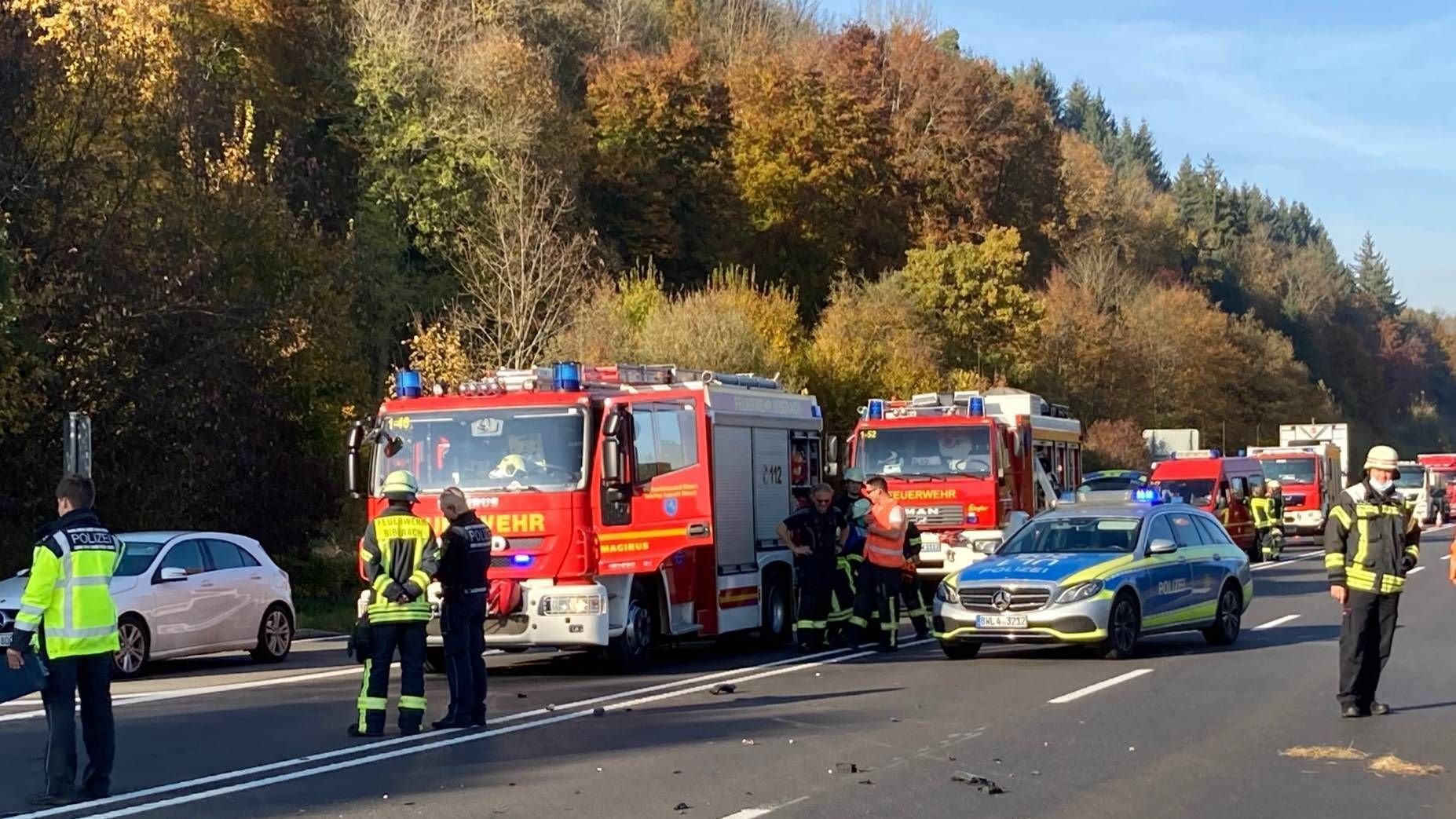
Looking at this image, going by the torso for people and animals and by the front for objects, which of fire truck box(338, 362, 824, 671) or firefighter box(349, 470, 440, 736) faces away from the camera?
the firefighter

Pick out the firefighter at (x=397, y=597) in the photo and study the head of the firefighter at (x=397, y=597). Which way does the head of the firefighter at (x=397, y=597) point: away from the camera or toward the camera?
away from the camera

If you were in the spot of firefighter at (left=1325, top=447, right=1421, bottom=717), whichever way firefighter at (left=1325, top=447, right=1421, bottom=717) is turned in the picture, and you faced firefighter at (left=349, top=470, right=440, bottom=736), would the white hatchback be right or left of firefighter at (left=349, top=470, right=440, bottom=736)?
right

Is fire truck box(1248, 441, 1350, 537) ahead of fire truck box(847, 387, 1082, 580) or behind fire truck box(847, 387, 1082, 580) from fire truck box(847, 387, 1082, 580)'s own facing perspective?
behind

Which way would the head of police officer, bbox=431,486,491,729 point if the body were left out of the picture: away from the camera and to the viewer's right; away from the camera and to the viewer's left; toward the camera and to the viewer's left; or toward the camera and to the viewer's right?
away from the camera and to the viewer's left
